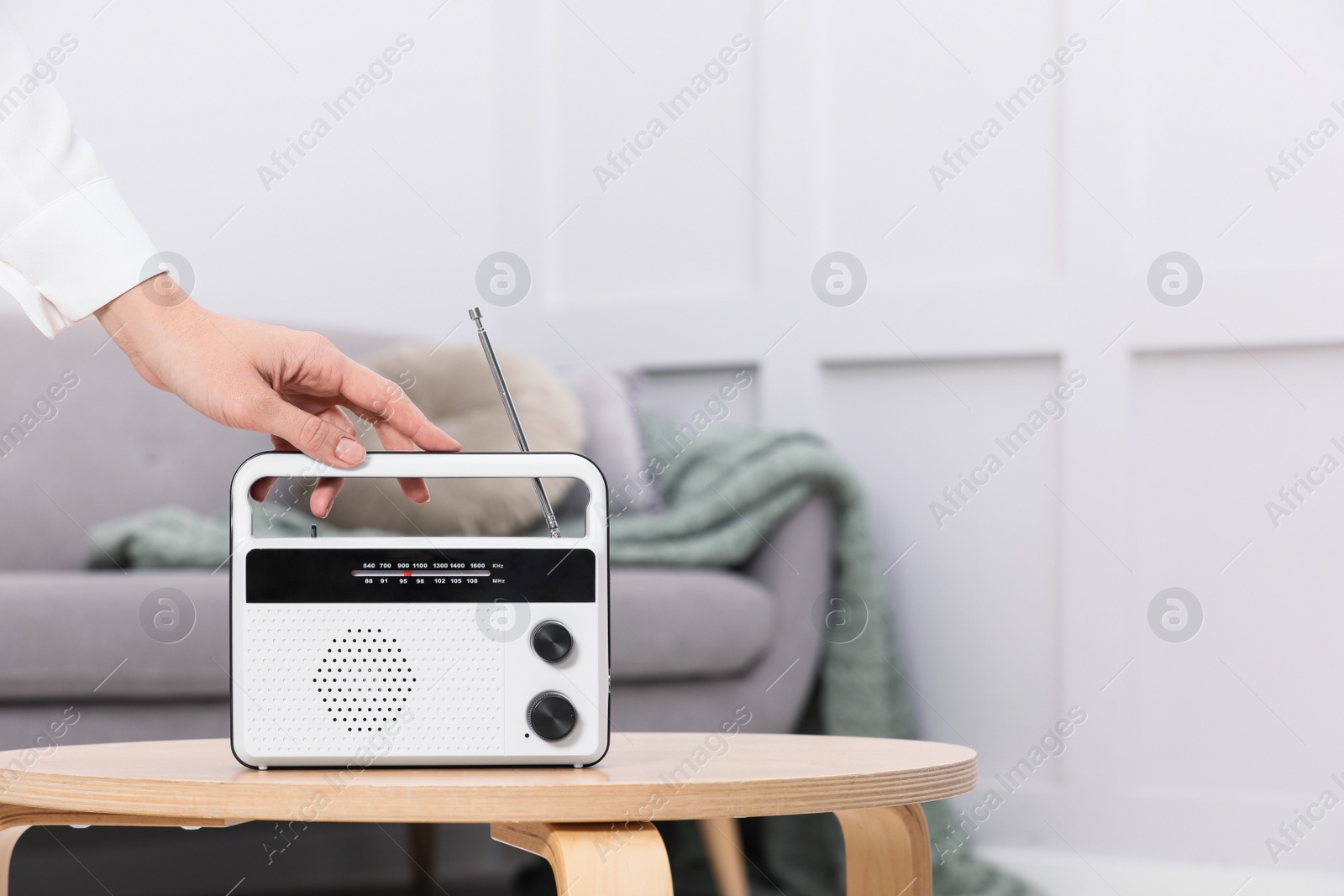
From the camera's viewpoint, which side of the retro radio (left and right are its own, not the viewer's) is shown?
front

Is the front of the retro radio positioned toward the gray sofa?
no

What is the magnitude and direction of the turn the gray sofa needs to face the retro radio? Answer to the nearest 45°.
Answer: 0° — it already faces it

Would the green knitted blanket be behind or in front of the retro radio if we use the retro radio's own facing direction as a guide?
behind

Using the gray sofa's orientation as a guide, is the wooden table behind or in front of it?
in front

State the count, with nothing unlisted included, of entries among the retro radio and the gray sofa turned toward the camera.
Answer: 2

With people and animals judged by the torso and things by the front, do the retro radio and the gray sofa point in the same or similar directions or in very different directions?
same or similar directions

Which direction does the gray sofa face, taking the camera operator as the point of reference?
facing the viewer

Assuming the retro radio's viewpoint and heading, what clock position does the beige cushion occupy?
The beige cushion is roughly at 6 o'clock from the retro radio.
